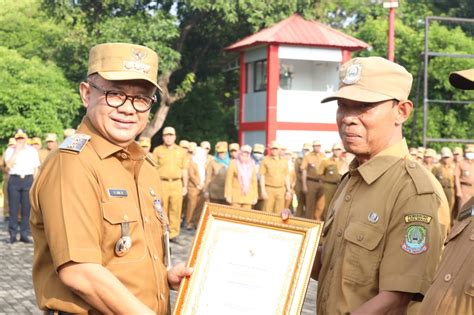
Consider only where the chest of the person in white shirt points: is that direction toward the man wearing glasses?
yes

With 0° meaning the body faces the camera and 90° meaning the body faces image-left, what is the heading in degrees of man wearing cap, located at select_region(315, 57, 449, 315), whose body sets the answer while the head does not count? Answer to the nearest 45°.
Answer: approximately 45°

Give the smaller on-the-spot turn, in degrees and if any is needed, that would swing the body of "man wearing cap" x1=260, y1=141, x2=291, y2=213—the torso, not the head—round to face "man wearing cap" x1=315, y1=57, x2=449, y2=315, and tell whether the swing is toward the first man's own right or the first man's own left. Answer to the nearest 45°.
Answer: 0° — they already face them

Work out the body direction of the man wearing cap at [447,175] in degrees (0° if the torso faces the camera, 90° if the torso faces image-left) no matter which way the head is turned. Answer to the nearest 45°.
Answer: approximately 0°

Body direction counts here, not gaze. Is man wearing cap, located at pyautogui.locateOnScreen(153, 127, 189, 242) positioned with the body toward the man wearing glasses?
yes

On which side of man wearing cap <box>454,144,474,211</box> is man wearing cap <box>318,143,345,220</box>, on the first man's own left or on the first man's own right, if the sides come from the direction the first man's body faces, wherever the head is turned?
on the first man's own right
